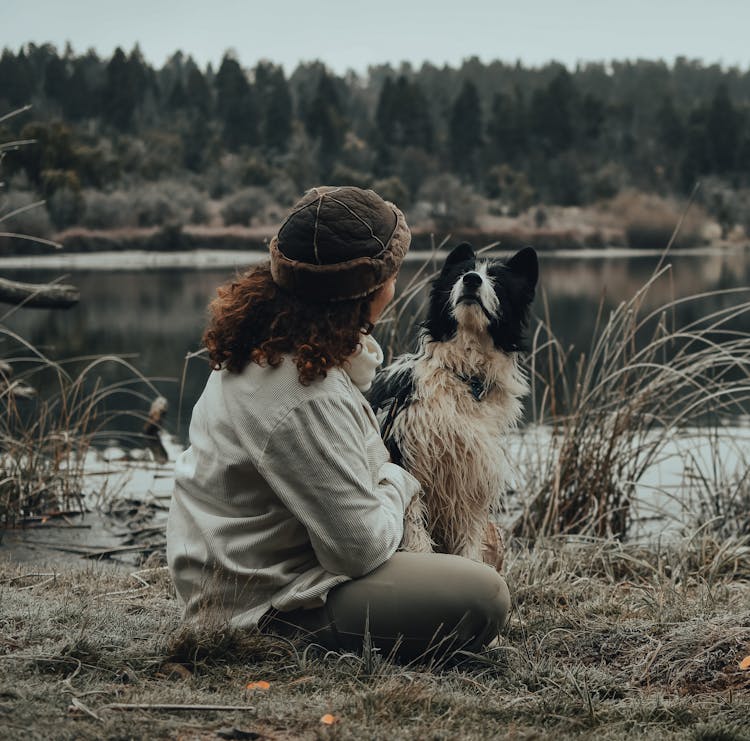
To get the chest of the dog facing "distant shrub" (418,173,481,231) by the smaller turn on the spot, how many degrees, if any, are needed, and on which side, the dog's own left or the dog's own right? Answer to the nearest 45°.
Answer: approximately 180°

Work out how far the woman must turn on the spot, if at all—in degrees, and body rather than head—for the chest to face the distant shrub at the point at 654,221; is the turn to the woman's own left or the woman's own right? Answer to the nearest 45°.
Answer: approximately 45° to the woman's own left

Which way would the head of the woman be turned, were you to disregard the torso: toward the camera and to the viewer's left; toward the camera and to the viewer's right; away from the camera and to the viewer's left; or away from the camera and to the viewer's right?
away from the camera and to the viewer's right

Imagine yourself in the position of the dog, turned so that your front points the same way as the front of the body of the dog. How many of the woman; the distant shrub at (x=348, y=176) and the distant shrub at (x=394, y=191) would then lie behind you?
2

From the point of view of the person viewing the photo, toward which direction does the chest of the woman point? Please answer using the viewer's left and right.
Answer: facing away from the viewer and to the right of the viewer

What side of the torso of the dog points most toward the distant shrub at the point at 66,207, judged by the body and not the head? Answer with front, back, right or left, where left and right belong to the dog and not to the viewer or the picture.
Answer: back

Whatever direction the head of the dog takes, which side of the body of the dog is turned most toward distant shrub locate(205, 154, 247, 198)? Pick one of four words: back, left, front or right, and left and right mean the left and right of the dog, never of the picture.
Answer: back

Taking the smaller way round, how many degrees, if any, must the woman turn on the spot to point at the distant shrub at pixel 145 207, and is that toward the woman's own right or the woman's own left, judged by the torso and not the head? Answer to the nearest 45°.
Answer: approximately 45° to the woman's own left

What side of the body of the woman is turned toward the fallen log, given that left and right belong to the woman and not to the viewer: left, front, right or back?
left

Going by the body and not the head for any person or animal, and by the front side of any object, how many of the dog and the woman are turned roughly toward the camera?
1

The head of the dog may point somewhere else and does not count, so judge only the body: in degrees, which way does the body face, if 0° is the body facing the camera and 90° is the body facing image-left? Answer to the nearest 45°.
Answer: approximately 0°
